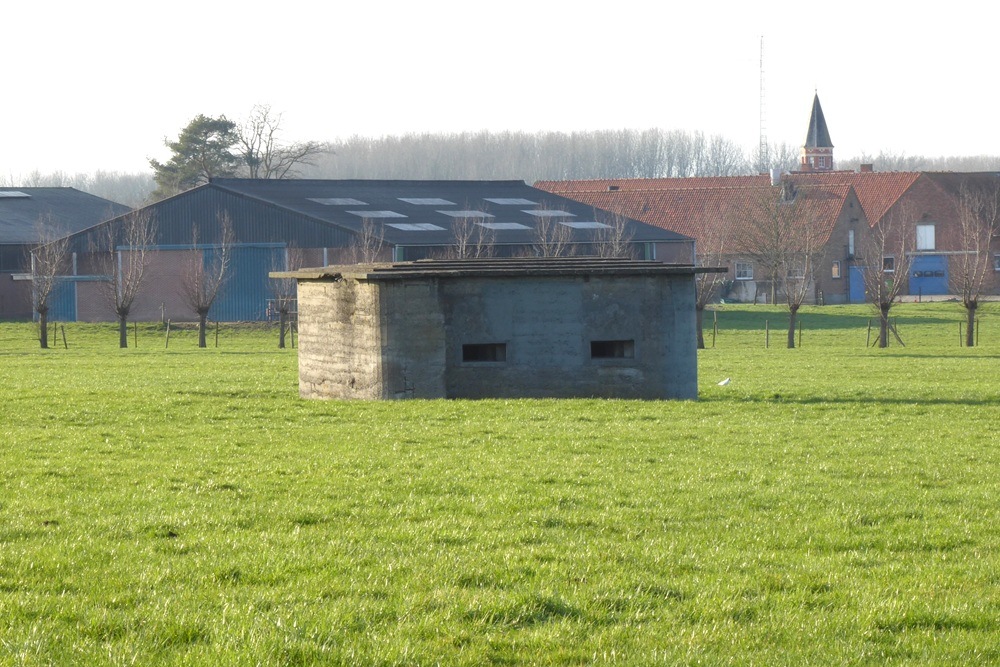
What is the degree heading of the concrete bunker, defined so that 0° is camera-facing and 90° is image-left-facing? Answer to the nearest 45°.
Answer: approximately 0°
